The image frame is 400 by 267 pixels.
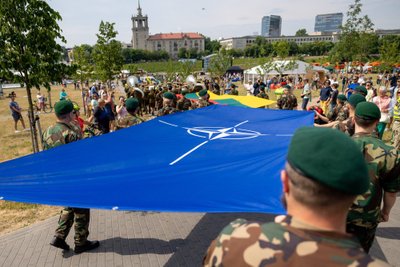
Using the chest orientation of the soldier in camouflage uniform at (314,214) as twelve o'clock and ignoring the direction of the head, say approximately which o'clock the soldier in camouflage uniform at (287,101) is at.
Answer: the soldier in camouflage uniform at (287,101) is roughly at 12 o'clock from the soldier in camouflage uniform at (314,214).

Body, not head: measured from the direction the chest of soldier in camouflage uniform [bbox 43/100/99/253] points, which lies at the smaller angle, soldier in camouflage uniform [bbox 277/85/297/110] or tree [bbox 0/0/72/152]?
the soldier in camouflage uniform

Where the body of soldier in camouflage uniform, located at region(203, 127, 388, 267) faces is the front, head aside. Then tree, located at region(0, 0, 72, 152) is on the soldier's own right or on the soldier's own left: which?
on the soldier's own left

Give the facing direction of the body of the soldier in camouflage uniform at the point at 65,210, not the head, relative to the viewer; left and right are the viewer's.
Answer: facing away from the viewer and to the right of the viewer

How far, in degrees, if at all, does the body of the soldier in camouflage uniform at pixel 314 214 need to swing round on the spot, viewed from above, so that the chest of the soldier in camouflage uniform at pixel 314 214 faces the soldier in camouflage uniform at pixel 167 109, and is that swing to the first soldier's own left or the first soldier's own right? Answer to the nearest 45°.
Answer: approximately 45° to the first soldier's own left

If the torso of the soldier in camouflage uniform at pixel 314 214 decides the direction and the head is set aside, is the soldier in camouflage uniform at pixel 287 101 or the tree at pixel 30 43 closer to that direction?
the soldier in camouflage uniform

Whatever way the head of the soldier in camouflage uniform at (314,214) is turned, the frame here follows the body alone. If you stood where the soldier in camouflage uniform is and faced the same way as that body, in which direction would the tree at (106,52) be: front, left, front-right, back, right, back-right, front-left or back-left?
front-left

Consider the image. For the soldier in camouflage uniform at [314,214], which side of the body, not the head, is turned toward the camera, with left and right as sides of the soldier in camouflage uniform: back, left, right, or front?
back

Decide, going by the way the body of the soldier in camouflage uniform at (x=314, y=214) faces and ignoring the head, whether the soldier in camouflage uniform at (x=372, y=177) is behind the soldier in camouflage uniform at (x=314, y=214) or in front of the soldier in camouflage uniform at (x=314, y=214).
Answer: in front

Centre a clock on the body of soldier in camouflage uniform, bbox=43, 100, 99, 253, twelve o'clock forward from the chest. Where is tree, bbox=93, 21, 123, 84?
The tree is roughly at 11 o'clock from the soldier in camouflage uniform.

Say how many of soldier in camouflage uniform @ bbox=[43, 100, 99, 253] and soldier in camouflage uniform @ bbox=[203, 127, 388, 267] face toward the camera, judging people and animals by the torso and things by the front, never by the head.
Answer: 0
